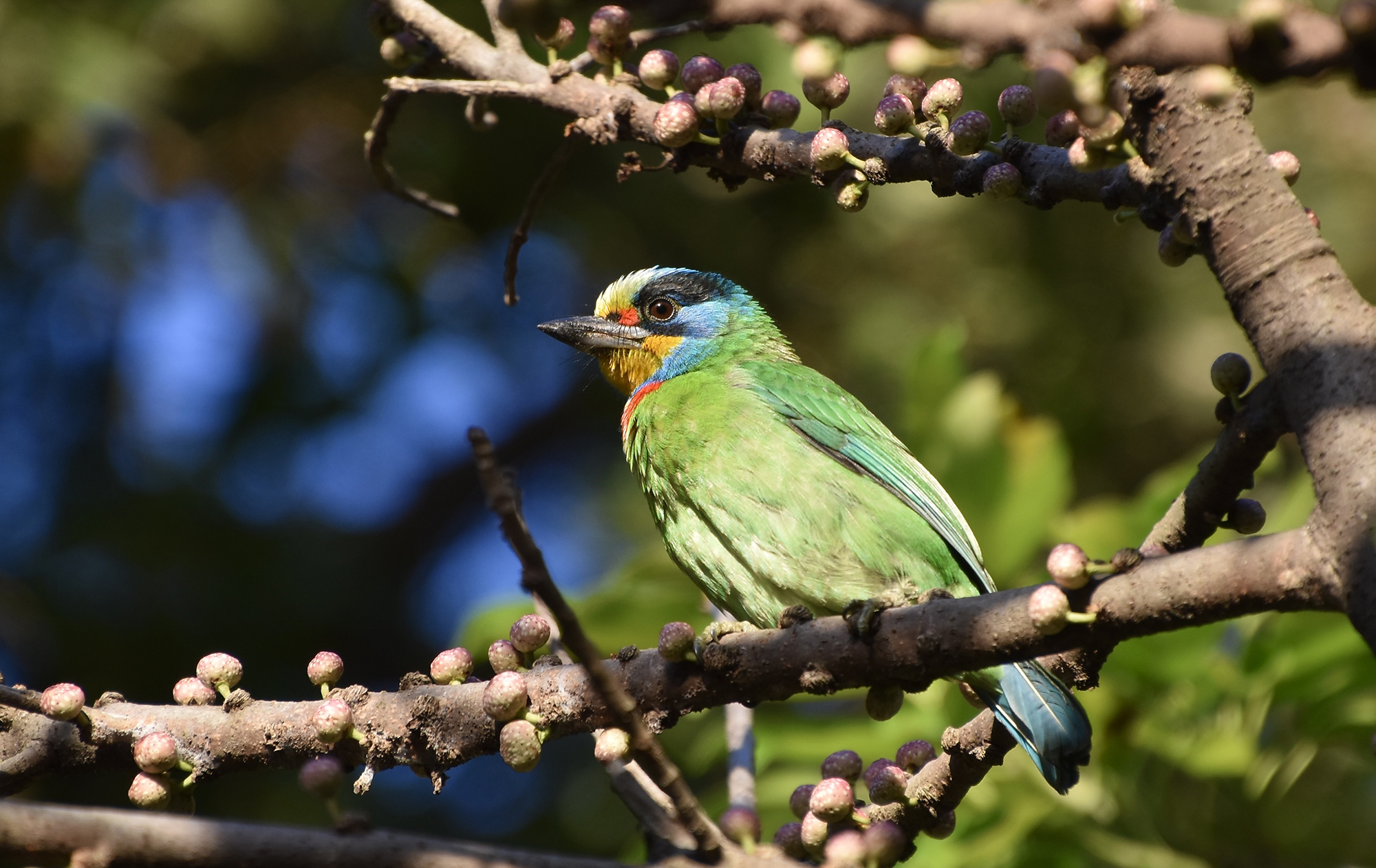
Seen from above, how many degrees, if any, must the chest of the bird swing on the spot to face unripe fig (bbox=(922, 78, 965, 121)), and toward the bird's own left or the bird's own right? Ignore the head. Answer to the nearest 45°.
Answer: approximately 90° to the bird's own left

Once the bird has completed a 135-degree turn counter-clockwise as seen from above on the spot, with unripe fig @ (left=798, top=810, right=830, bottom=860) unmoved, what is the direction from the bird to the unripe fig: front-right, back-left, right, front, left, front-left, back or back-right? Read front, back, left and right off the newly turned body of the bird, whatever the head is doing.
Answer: front-right

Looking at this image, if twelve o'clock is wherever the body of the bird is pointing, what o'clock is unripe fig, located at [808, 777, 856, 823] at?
The unripe fig is roughly at 9 o'clock from the bird.

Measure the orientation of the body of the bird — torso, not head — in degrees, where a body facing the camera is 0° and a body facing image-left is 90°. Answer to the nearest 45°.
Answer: approximately 90°

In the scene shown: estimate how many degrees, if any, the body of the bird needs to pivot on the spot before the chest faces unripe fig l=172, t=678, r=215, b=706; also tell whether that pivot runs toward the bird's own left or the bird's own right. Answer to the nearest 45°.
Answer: approximately 45° to the bird's own left

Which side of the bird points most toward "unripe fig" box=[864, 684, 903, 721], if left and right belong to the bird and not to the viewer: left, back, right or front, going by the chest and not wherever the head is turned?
back

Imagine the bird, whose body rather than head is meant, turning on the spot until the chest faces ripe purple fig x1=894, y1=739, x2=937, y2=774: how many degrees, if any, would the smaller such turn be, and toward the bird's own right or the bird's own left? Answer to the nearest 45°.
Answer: approximately 90° to the bird's own left
